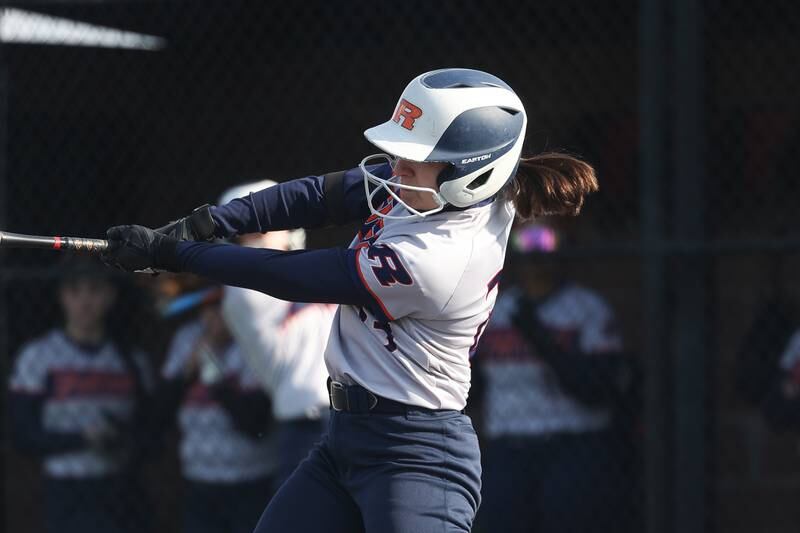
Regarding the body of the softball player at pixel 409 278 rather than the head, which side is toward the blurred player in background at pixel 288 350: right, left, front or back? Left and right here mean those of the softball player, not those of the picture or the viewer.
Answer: right

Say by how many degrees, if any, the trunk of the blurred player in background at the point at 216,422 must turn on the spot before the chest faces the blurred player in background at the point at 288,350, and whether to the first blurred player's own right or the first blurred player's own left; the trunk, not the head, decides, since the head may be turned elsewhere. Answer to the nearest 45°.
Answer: approximately 90° to the first blurred player's own left

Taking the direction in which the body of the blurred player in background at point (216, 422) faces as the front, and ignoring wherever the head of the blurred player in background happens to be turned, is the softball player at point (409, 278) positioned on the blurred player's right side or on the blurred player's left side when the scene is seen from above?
on the blurred player's left side

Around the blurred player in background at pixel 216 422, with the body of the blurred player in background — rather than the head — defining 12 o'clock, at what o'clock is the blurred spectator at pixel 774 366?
The blurred spectator is roughly at 8 o'clock from the blurred player in background.

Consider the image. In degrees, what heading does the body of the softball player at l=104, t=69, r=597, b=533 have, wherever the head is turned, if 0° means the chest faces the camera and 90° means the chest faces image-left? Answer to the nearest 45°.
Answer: approximately 90°
